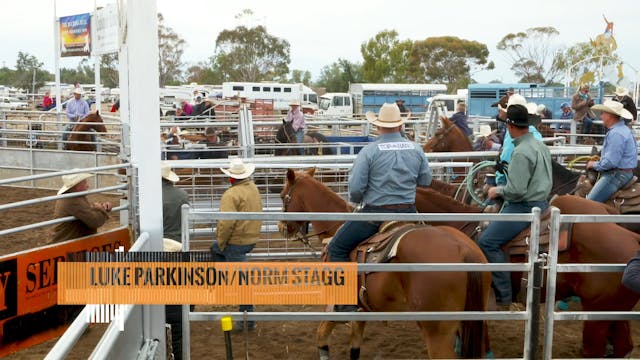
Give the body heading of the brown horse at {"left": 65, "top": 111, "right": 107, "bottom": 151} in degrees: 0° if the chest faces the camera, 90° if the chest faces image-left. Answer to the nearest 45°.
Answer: approximately 270°

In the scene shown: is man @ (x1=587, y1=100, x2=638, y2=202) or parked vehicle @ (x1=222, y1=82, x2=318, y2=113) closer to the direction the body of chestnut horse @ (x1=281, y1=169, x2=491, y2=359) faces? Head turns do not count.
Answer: the parked vehicle

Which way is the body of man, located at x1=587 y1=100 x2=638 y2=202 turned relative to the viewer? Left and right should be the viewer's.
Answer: facing to the left of the viewer

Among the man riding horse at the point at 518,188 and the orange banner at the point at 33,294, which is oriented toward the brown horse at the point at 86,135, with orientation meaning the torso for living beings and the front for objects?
the man riding horse

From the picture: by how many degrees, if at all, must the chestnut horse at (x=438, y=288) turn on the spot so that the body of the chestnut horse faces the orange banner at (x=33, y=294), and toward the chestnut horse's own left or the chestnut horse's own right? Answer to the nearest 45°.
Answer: approximately 45° to the chestnut horse's own left

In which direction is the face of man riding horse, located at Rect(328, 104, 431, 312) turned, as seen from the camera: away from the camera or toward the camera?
away from the camera

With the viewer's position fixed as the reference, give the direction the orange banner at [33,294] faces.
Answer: facing the viewer and to the right of the viewer

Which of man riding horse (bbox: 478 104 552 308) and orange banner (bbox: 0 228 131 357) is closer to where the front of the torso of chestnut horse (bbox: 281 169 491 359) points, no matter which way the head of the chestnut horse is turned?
the orange banner

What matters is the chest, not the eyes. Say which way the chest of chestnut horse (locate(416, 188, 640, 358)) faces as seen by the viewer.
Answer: to the viewer's left

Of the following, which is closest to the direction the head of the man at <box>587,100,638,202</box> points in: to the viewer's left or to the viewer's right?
to the viewer's left
